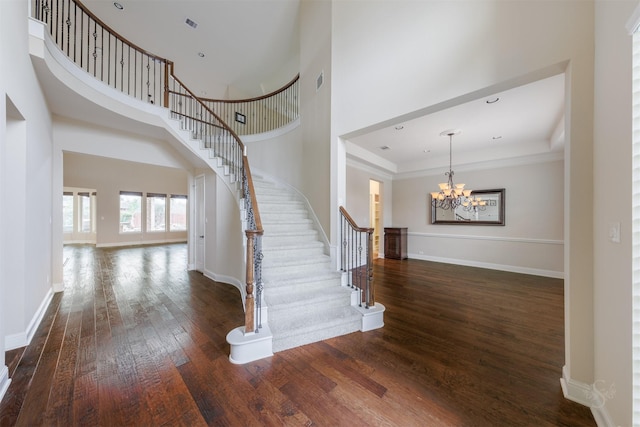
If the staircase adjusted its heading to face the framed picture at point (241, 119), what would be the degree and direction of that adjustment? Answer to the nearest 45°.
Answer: approximately 180°

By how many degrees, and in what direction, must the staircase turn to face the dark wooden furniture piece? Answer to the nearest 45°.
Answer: approximately 90° to its left

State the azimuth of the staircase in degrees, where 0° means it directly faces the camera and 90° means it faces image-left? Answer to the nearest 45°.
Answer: approximately 315°

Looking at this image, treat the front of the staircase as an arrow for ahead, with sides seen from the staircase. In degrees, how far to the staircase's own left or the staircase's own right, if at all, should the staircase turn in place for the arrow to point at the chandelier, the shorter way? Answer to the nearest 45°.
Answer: approximately 90° to the staircase's own left

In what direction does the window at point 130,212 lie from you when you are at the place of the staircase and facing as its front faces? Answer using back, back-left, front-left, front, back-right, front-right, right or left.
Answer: back
